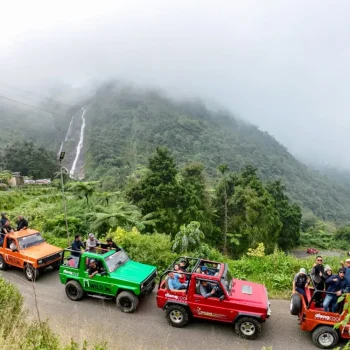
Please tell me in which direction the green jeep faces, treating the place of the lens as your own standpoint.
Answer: facing the viewer and to the right of the viewer

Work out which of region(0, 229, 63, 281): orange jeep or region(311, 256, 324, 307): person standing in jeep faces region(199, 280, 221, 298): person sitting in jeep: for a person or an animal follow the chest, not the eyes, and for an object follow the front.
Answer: the orange jeep

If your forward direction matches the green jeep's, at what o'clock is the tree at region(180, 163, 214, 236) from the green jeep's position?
The tree is roughly at 8 o'clock from the green jeep.

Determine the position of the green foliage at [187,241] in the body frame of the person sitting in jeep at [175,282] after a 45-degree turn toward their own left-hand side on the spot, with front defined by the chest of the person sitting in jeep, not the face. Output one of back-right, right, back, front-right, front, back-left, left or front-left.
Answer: left

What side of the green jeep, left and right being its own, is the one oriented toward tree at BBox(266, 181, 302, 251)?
left

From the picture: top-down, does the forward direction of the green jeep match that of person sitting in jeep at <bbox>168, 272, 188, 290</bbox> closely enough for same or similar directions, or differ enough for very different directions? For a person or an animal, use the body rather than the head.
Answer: same or similar directions

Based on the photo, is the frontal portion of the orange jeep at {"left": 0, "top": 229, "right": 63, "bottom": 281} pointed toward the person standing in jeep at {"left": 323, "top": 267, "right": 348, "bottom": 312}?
yes

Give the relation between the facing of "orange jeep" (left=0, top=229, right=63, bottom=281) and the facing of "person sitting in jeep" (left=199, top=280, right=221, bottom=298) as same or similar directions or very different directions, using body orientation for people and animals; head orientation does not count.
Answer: same or similar directions

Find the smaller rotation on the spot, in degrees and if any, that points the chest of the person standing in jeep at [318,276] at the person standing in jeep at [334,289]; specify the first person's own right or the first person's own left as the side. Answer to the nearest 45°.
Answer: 0° — they already face them

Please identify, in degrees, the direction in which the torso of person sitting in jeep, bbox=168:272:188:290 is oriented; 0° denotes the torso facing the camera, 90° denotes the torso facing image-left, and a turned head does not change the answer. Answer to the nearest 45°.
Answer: approximately 315°

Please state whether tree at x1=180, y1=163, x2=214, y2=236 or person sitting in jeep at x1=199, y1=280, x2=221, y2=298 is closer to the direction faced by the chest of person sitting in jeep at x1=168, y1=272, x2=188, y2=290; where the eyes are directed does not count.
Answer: the person sitting in jeep

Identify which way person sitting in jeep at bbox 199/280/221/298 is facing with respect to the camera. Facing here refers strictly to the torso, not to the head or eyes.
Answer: to the viewer's right

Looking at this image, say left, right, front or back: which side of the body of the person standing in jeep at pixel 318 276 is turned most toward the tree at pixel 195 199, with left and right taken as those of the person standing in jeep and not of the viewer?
back

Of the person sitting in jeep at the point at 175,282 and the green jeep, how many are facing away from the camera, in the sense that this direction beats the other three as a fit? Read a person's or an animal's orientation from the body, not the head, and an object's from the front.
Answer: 0

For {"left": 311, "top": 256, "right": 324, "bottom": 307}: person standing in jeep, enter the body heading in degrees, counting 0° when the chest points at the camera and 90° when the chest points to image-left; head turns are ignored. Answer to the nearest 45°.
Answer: approximately 315°
